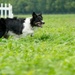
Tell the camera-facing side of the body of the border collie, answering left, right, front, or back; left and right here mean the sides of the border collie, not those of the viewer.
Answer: right
